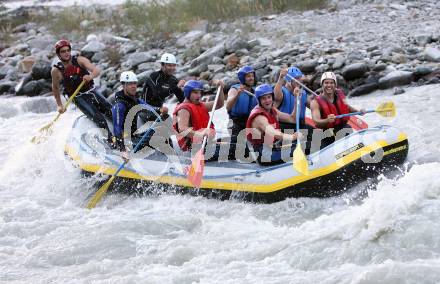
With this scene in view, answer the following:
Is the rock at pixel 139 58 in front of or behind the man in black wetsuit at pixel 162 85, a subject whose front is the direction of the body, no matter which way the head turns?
behind

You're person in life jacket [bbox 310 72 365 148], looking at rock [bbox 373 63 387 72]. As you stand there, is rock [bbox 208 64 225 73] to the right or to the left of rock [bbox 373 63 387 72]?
left
